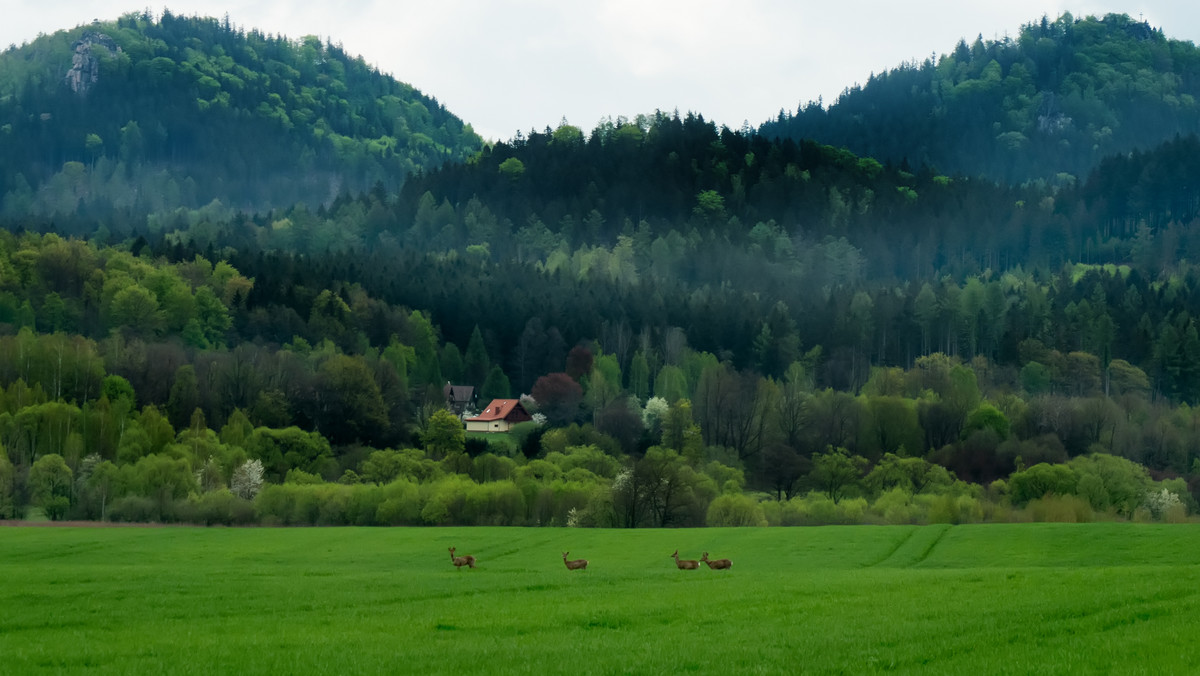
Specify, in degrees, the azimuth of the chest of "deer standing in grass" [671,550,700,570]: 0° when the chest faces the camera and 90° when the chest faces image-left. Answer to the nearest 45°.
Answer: approximately 90°
